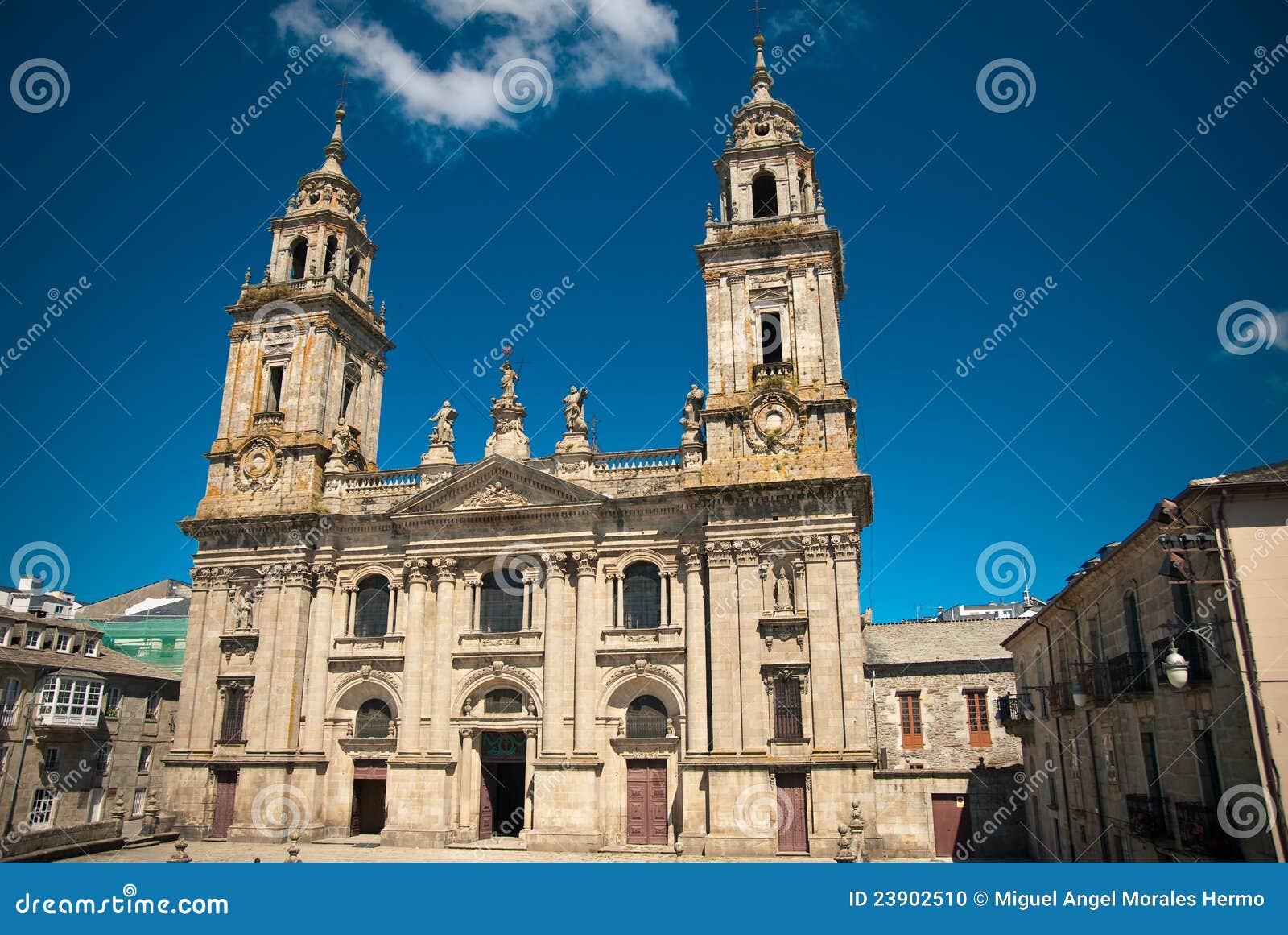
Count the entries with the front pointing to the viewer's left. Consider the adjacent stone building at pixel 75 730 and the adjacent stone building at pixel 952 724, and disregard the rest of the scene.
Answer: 0

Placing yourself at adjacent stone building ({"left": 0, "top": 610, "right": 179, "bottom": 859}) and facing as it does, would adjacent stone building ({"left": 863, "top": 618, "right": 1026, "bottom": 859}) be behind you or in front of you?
in front

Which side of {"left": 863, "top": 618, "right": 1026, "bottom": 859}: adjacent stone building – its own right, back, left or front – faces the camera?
front

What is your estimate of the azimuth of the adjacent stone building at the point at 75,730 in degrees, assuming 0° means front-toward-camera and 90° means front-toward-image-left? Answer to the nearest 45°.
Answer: approximately 315°

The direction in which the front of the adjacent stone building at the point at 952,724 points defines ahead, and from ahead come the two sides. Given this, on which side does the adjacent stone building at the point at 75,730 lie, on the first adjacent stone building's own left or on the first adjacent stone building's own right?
on the first adjacent stone building's own right
